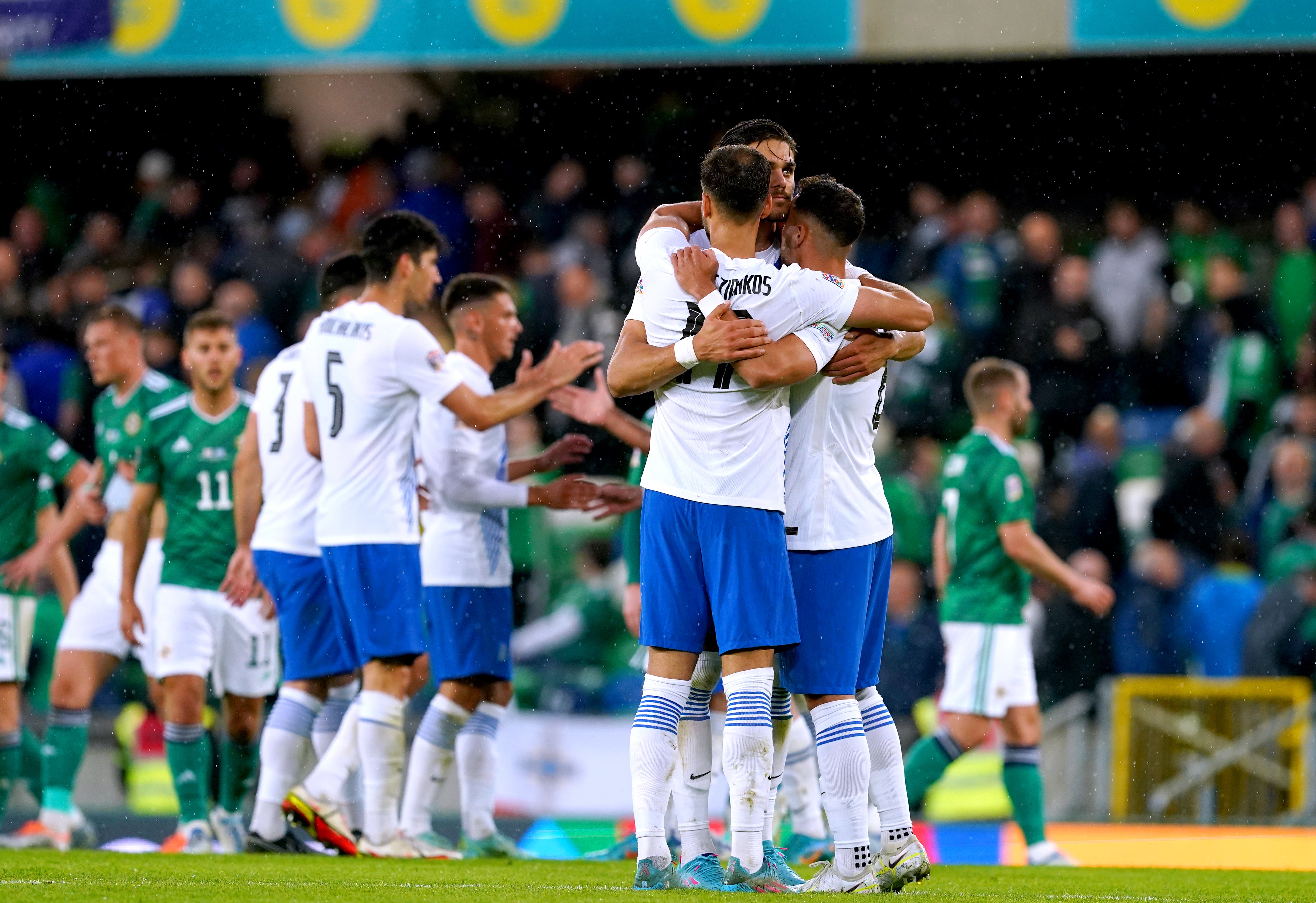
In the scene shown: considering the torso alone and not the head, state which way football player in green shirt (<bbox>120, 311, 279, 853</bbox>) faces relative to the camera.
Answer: toward the camera

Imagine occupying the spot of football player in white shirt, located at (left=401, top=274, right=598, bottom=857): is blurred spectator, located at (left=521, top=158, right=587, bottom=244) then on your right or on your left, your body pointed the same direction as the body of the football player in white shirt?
on your left

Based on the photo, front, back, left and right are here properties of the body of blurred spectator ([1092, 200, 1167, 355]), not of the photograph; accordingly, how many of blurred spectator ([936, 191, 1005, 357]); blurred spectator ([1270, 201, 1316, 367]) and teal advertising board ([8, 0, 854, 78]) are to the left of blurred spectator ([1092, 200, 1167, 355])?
1

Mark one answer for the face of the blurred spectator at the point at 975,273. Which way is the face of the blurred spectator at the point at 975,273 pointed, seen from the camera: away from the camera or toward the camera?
toward the camera

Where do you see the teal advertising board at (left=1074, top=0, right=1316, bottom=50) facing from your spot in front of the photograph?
facing the viewer

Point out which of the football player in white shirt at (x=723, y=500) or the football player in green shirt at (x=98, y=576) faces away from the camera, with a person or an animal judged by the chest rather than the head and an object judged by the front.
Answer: the football player in white shirt

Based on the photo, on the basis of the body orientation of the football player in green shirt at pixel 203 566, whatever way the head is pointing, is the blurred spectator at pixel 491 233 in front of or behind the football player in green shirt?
behind

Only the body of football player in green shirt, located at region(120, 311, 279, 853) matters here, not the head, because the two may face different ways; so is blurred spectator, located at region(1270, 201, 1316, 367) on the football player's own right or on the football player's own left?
on the football player's own left

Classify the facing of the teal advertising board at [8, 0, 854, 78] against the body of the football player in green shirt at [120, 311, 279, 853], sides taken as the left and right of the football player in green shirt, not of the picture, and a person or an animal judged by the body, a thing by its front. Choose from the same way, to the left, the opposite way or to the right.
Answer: the same way

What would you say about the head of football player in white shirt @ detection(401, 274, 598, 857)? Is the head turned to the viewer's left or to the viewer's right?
to the viewer's right

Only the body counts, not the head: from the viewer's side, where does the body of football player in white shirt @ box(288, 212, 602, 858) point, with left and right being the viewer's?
facing away from the viewer and to the right of the viewer

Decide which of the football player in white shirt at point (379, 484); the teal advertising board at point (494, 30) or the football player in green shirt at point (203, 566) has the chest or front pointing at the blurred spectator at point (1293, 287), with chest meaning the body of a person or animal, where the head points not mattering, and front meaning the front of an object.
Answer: the football player in white shirt

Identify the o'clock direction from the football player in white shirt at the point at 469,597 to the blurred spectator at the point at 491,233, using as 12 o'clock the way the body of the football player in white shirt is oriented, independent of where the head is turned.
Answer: The blurred spectator is roughly at 9 o'clock from the football player in white shirt.

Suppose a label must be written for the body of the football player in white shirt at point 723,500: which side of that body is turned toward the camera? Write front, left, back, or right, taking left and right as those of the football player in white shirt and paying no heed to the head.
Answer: back

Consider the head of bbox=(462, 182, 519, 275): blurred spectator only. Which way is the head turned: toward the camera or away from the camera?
toward the camera
